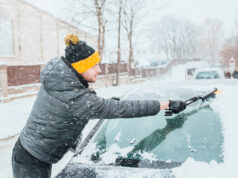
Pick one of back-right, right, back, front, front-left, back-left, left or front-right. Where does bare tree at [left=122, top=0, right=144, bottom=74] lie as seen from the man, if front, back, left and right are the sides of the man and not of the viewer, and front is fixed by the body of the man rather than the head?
front-left

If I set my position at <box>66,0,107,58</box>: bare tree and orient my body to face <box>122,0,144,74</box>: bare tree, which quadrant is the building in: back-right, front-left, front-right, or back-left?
back-left

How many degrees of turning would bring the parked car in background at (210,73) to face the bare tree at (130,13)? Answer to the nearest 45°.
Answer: approximately 135° to its right

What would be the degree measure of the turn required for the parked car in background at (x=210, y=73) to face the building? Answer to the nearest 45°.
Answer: approximately 90° to its right

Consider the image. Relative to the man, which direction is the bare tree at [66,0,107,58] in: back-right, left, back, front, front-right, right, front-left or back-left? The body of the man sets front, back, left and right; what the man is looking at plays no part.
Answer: front-left

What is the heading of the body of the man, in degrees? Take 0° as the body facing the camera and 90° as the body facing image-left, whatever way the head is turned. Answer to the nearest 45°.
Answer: approximately 225°

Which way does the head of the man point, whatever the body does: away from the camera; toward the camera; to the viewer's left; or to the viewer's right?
to the viewer's right

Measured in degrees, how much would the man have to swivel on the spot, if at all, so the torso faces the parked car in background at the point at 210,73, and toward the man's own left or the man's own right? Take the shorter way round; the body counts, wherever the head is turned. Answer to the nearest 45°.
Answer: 0° — they already face it

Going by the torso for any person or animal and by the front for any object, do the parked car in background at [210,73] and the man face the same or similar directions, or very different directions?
very different directions

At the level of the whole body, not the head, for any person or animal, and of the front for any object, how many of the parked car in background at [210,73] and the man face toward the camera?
1

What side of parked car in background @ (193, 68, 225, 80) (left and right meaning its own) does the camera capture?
front

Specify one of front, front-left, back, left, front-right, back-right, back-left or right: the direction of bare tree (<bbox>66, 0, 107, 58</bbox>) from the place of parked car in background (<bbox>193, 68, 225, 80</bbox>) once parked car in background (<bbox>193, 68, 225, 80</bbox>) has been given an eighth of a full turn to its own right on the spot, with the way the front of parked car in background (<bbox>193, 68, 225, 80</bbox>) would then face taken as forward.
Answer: right

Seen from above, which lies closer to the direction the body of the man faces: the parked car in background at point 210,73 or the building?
the parked car in background
